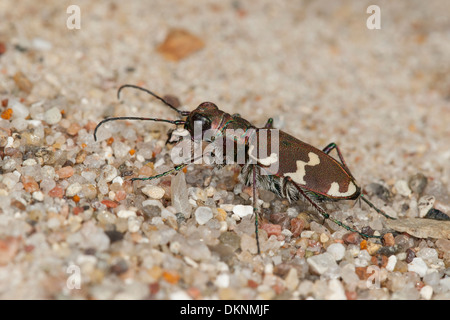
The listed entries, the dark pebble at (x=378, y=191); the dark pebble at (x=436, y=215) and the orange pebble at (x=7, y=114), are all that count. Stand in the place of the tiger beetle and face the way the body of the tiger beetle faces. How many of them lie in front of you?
1

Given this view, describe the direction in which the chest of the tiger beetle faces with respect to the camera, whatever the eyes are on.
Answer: to the viewer's left

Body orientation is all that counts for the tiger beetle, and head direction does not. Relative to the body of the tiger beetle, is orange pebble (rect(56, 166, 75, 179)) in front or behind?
in front

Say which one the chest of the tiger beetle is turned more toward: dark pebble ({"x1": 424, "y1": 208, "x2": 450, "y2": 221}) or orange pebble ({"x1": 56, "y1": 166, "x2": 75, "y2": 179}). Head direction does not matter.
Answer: the orange pebble

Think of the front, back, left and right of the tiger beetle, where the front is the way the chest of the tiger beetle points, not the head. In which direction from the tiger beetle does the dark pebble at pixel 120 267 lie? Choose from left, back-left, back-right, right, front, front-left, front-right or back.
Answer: front-left

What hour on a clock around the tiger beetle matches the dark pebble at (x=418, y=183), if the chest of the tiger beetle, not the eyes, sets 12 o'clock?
The dark pebble is roughly at 5 o'clock from the tiger beetle.

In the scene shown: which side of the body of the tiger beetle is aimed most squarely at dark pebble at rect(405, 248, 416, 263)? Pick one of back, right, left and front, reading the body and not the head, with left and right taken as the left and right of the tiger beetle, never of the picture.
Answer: back

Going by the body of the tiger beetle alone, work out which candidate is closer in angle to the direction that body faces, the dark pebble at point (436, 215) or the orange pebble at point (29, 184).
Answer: the orange pebble

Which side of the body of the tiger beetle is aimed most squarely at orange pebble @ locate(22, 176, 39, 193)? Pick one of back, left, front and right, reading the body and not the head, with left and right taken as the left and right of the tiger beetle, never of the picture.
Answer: front

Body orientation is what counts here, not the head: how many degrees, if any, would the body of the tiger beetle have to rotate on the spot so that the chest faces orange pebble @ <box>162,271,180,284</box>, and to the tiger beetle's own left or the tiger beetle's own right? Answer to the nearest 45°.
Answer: approximately 45° to the tiger beetle's own left

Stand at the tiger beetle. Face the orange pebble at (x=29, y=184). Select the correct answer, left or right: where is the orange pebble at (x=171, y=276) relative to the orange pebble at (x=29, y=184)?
left

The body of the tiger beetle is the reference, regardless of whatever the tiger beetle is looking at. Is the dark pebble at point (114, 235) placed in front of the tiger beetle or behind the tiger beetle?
in front

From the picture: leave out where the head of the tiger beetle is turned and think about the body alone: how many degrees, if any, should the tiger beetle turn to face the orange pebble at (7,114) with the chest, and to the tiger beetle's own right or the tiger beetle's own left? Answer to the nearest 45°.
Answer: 0° — it already faces it
